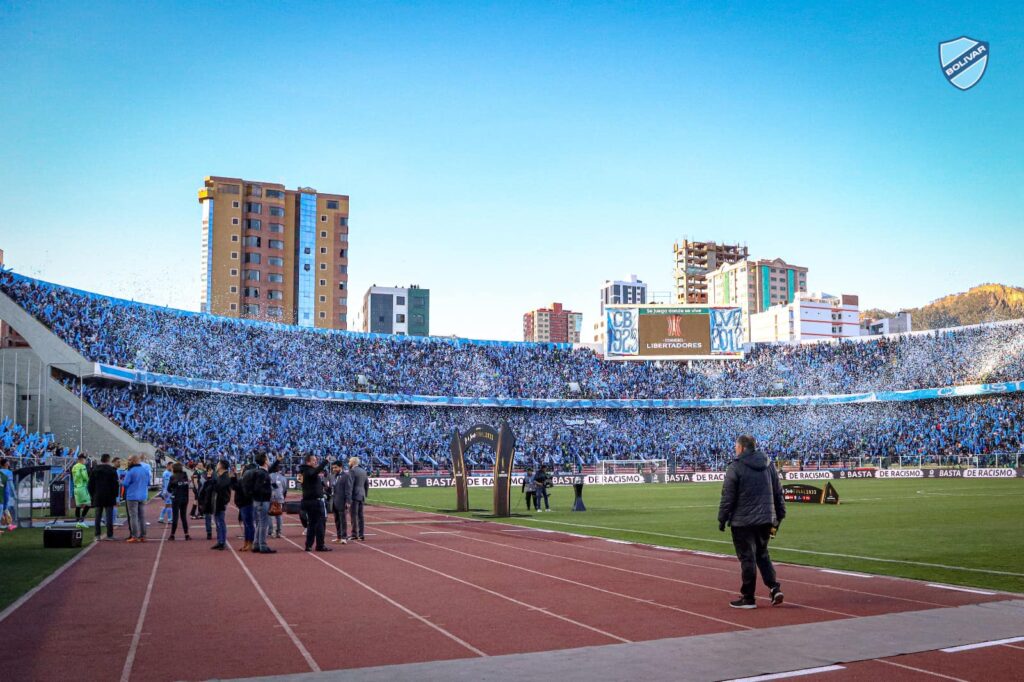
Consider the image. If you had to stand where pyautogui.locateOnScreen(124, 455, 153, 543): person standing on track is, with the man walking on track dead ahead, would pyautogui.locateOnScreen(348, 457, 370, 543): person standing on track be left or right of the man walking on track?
left

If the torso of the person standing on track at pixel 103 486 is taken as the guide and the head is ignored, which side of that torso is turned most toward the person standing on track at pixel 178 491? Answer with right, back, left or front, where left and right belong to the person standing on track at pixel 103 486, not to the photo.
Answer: right

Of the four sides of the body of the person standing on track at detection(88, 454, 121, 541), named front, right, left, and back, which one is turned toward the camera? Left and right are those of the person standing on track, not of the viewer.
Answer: back

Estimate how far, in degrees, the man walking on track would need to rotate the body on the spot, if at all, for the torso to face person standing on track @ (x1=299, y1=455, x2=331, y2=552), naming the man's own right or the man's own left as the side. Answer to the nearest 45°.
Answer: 0° — they already face them

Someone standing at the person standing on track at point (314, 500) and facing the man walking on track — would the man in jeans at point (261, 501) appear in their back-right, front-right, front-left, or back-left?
back-right

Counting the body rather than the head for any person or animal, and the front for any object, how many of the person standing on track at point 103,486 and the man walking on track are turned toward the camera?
0

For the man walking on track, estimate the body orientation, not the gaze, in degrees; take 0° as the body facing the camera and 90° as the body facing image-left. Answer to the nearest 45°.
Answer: approximately 135°
